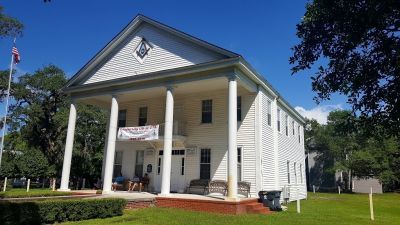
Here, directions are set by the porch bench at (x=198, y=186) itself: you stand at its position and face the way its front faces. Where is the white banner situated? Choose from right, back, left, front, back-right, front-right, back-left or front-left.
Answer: front-right

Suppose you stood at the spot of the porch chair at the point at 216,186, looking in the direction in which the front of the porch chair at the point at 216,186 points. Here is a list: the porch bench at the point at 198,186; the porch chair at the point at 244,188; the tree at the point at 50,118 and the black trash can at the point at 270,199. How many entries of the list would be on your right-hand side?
2

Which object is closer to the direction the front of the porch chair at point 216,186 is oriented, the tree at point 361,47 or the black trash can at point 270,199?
the tree

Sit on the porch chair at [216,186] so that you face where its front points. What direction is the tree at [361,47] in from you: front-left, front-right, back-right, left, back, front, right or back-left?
front-left

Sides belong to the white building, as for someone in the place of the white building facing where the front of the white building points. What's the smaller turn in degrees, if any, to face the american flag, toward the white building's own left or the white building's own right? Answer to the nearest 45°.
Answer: approximately 45° to the white building's own right

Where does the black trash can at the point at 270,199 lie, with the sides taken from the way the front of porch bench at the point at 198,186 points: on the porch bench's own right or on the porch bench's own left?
on the porch bench's own left

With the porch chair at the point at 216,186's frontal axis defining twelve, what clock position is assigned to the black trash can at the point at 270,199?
The black trash can is roughly at 8 o'clock from the porch chair.

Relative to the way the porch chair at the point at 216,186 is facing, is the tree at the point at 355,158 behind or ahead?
behind

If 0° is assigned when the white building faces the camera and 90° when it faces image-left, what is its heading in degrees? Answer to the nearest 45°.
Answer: approximately 45°

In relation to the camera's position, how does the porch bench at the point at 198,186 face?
facing the viewer and to the left of the viewer

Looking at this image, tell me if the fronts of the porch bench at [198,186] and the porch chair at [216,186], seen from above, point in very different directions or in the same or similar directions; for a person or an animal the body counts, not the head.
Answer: same or similar directions

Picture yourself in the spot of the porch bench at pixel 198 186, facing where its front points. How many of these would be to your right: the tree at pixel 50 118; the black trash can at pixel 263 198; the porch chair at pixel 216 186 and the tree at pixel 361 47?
1
